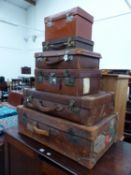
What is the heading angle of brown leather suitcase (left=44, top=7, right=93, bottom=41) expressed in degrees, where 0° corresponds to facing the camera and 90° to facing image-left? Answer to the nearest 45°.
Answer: approximately 45°

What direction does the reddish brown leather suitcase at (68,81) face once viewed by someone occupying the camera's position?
facing the viewer and to the left of the viewer

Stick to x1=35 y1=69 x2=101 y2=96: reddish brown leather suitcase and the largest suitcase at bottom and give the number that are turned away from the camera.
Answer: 0
